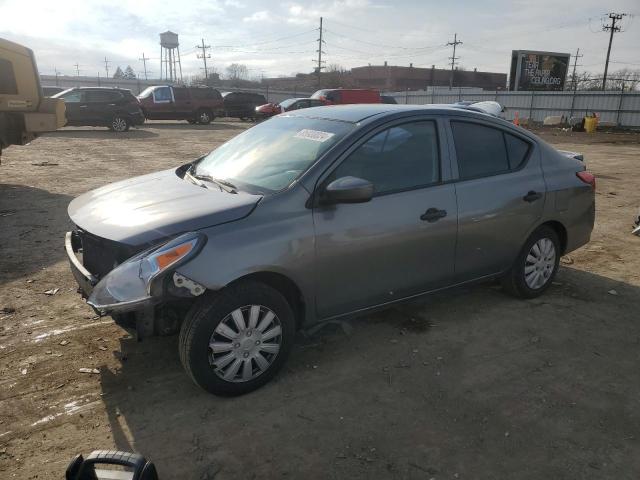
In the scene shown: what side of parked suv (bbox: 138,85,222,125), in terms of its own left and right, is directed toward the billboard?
back

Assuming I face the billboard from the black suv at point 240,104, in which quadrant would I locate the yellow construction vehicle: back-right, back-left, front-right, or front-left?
back-right

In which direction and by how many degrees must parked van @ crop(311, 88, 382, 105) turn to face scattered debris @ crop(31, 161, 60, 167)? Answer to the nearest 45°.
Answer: approximately 45° to its left

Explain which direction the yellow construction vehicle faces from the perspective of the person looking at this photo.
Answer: facing to the left of the viewer

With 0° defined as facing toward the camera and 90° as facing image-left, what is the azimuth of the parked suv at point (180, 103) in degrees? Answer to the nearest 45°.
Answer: approximately 90°

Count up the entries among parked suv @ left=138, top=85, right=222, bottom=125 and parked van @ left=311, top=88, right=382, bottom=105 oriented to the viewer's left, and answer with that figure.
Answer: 2

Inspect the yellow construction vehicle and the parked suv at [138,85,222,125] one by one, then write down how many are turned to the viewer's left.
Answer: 2

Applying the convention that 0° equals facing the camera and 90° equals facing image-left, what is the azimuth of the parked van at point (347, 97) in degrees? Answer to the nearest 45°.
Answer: approximately 90°

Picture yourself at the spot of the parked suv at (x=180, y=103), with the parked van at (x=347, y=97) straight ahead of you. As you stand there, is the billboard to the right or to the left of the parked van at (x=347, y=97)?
left
